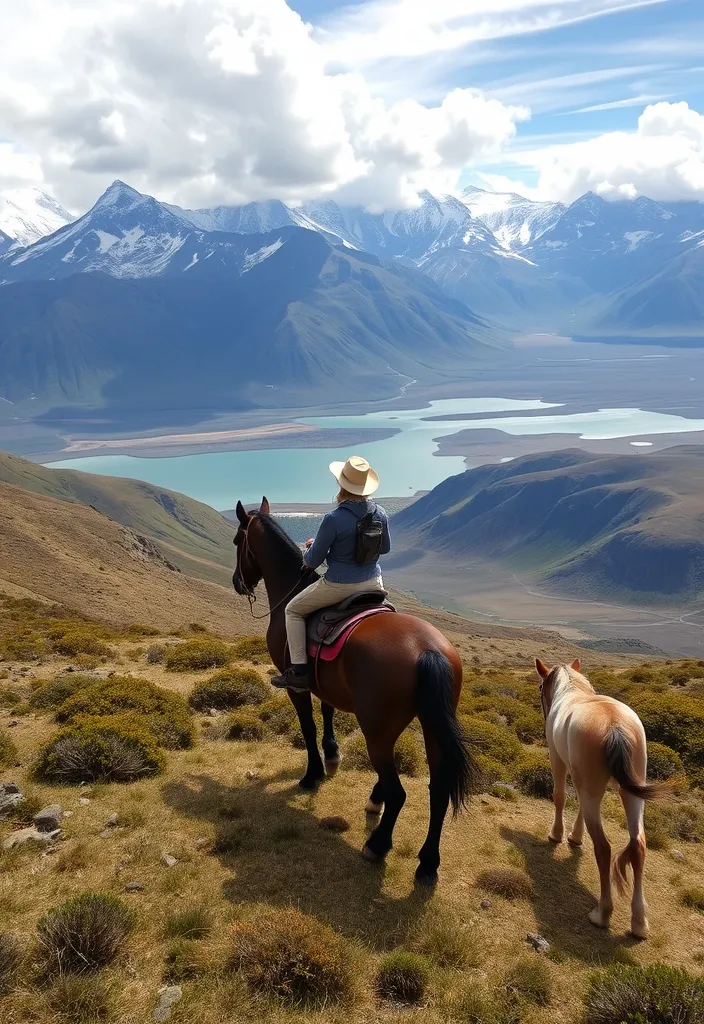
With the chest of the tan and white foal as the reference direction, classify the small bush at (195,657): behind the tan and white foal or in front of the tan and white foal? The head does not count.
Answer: in front

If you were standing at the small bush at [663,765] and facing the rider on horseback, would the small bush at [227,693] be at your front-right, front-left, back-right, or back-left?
front-right

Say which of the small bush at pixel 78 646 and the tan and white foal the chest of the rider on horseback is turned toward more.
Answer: the small bush

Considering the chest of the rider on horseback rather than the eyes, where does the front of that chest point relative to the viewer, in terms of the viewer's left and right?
facing away from the viewer and to the left of the viewer

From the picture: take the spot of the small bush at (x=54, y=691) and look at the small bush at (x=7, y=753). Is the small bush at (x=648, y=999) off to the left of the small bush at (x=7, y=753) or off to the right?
left

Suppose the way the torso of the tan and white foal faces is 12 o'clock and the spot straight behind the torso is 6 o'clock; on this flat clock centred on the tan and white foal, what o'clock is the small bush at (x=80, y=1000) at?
The small bush is roughly at 9 o'clock from the tan and white foal.

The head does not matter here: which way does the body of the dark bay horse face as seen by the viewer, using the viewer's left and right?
facing away from the viewer and to the left of the viewer

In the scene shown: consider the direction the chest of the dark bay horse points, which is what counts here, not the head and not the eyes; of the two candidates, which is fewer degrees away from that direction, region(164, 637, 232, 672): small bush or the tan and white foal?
the small bush

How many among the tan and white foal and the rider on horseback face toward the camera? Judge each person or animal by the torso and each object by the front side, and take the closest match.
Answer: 0

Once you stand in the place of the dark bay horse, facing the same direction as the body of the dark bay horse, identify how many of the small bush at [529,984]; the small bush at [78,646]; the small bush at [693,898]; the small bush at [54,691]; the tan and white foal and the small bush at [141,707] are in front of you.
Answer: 3

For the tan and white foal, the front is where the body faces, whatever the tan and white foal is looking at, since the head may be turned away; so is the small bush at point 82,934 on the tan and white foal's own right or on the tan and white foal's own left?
on the tan and white foal's own left

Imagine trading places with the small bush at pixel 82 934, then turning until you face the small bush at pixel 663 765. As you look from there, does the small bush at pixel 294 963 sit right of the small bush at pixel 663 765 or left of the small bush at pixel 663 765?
right

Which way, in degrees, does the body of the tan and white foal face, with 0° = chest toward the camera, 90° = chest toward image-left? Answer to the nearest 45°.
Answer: approximately 135°

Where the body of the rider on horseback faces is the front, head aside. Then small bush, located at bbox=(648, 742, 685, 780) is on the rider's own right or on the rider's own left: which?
on the rider's own right

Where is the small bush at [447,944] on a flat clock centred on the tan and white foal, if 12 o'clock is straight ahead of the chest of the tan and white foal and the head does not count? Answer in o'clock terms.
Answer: The small bush is roughly at 9 o'clock from the tan and white foal.
